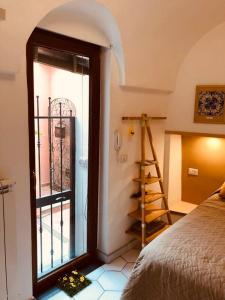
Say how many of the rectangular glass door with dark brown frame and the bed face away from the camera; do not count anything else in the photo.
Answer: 0

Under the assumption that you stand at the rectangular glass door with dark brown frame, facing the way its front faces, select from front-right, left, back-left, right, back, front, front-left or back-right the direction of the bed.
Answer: front

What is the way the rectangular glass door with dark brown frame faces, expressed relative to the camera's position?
facing the viewer and to the right of the viewer

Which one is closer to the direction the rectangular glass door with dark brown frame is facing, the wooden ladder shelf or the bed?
the bed

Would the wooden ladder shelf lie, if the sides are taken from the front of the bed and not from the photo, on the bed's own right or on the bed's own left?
on the bed's own right

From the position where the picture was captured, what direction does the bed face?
facing the viewer and to the left of the viewer

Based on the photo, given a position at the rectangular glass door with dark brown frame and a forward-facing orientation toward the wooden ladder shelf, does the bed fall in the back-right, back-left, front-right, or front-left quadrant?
front-right

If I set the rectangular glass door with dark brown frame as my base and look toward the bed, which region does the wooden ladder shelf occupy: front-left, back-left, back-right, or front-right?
front-left

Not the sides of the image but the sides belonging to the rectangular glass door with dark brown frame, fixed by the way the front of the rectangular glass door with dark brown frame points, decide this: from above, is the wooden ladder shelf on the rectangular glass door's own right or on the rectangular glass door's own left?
on the rectangular glass door's own left

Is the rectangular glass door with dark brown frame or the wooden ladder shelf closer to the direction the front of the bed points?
the rectangular glass door with dark brown frame

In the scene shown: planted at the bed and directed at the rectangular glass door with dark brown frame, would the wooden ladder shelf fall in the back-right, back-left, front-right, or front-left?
front-right

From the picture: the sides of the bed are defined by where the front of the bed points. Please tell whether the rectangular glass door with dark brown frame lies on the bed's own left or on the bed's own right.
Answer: on the bed's own right

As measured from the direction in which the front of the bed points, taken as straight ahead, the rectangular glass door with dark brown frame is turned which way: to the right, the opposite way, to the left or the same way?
to the left
